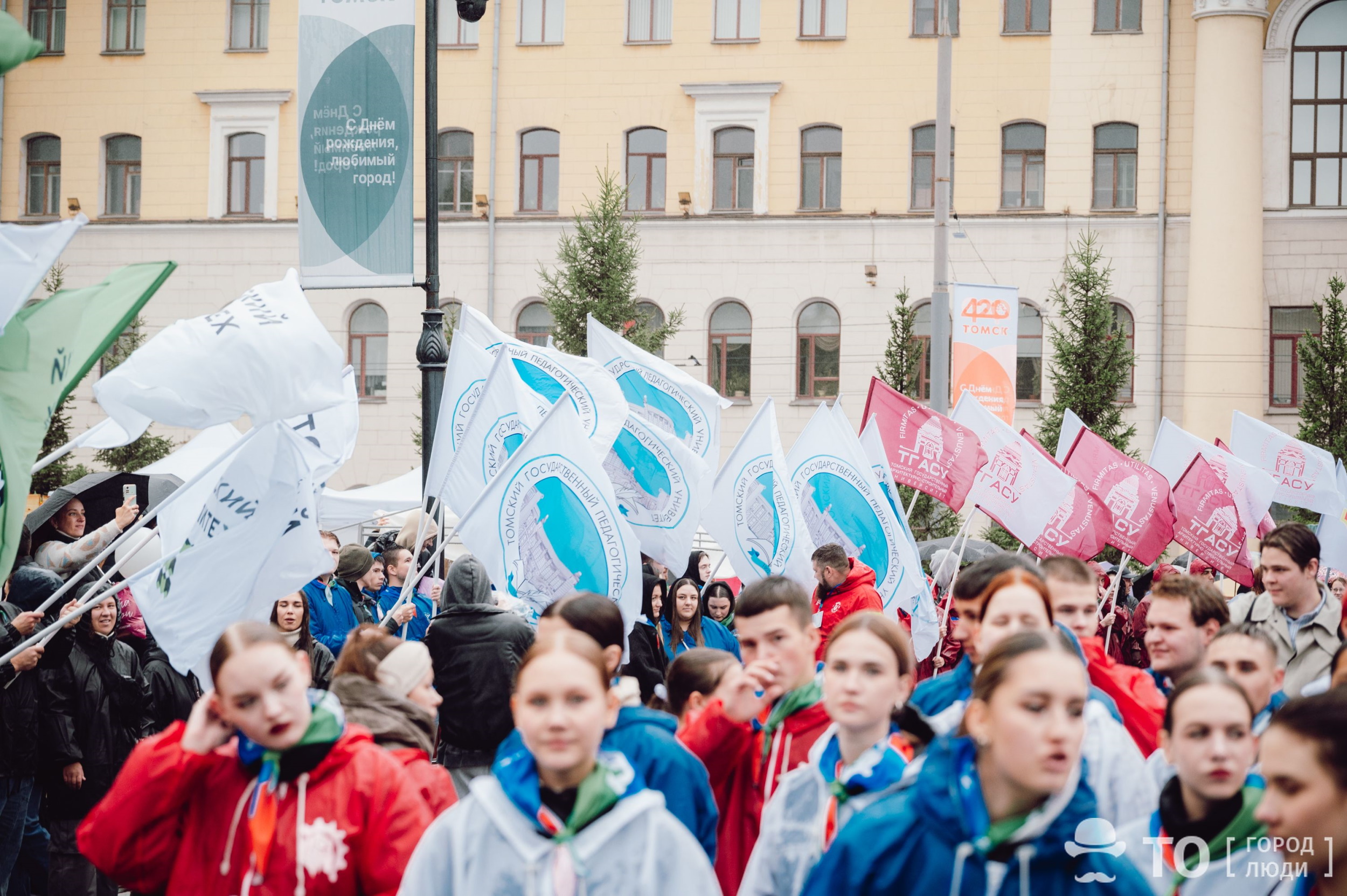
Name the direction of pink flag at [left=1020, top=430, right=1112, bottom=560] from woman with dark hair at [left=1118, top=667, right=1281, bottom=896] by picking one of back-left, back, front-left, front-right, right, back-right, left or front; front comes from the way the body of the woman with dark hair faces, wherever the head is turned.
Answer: back

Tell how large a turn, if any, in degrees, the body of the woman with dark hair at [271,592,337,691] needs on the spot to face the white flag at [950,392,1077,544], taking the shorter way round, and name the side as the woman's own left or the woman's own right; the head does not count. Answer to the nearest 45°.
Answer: approximately 135° to the woman's own left

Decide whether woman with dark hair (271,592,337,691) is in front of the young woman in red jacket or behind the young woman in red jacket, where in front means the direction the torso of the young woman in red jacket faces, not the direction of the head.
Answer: behind

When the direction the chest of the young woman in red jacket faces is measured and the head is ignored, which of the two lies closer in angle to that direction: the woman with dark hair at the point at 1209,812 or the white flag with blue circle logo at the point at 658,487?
the woman with dark hair

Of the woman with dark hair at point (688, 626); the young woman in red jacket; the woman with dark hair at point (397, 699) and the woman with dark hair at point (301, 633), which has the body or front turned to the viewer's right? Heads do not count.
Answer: the woman with dark hair at point (397, 699)

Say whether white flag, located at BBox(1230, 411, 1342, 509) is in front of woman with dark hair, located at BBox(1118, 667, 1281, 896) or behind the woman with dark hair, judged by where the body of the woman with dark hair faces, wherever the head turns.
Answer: behind

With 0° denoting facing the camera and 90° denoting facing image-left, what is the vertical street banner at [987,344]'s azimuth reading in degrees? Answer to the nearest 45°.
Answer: approximately 0°

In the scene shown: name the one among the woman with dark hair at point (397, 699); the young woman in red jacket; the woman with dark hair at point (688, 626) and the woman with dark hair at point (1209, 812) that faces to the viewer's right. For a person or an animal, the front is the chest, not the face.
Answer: the woman with dark hair at point (397, 699)
